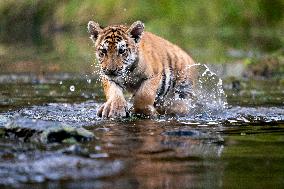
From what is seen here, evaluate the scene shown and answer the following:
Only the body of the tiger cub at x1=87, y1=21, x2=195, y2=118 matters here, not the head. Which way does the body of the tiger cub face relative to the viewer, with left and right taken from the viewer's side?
facing the viewer and to the left of the viewer

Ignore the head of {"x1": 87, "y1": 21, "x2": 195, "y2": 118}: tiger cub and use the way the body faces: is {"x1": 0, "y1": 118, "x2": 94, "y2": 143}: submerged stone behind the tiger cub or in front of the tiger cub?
in front
